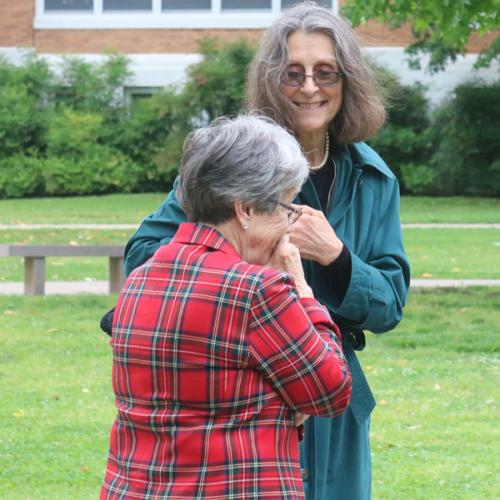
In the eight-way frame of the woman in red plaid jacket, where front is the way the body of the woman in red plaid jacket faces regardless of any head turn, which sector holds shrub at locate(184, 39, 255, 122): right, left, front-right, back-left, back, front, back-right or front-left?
front-left

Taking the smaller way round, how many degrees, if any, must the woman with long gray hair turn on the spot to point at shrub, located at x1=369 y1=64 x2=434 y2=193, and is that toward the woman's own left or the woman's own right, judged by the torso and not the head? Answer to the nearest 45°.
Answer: approximately 135° to the woman's own right

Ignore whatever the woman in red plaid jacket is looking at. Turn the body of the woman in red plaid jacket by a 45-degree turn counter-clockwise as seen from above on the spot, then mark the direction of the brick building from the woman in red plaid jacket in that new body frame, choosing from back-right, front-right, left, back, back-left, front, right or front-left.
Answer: front

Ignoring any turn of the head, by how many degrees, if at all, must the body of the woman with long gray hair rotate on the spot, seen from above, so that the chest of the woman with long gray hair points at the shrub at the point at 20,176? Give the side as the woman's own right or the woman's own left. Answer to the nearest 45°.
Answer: approximately 135° to the woman's own right

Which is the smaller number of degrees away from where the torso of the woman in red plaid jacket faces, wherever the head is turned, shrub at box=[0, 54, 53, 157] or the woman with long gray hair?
the woman with long gray hair

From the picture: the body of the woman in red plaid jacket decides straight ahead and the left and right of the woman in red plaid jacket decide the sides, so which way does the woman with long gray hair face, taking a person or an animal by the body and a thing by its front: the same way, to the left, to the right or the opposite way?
the opposite way

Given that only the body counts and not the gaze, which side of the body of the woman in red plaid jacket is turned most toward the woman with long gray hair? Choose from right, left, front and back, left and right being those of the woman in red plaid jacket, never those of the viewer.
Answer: front

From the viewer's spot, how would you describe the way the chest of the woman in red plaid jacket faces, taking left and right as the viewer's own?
facing away from the viewer and to the right of the viewer

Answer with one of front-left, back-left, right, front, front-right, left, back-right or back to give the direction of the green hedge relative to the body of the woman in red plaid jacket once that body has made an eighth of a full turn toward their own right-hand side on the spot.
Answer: left

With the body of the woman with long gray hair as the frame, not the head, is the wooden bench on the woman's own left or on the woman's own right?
on the woman's own right

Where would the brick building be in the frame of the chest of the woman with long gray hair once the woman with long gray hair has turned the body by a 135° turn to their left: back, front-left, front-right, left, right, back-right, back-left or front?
left

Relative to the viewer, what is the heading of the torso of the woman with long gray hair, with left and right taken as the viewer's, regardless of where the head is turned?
facing the viewer and to the left of the viewer

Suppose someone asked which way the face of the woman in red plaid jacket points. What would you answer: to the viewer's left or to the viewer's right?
to the viewer's right

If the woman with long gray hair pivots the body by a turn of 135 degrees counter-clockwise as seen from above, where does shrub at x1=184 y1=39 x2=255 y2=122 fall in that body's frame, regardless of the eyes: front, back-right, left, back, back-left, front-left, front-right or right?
left

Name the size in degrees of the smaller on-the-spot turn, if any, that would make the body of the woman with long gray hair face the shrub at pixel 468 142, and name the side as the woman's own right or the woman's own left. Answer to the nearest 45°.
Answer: approximately 135° to the woman's own right

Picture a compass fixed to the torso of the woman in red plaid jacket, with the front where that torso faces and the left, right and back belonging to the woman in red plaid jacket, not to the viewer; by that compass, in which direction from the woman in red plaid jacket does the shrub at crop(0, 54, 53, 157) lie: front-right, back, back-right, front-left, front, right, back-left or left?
front-left
